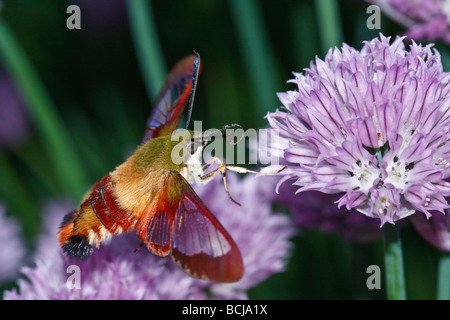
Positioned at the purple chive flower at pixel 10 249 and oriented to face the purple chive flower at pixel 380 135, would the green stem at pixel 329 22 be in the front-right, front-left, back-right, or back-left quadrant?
front-left

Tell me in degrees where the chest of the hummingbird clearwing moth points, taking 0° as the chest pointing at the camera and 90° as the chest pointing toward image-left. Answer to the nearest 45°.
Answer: approximately 270°

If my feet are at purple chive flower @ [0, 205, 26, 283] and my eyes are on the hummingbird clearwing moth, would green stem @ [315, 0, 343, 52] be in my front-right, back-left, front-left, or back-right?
front-left

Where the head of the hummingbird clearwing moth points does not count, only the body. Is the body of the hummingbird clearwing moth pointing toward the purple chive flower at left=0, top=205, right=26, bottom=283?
no
